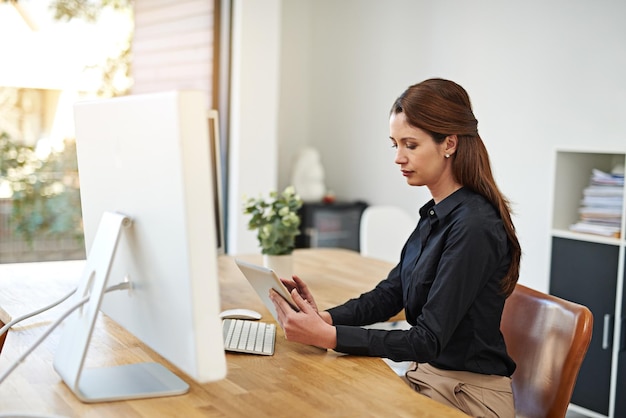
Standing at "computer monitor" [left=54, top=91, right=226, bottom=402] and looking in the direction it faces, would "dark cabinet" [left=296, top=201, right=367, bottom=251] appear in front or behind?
in front

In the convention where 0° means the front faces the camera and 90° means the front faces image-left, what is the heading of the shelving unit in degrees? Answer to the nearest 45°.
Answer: approximately 45°

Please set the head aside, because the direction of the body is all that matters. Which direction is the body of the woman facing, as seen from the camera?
to the viewer's left

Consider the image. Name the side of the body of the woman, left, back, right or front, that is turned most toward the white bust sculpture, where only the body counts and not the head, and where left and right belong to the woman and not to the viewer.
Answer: right

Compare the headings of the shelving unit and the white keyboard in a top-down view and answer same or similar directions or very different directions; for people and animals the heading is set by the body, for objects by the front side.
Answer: very different directions

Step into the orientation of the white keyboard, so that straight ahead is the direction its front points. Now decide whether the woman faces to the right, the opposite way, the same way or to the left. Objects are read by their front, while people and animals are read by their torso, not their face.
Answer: the opposite way

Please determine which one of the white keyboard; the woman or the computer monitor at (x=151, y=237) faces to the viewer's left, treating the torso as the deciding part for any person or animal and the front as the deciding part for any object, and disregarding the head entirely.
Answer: the woman

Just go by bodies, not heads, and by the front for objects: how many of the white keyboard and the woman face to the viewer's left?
1

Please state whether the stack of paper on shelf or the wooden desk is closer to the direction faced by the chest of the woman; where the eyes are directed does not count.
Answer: the wooden desk

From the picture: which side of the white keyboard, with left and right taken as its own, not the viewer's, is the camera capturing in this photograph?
right

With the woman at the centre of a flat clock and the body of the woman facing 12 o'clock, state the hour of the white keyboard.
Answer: The white keyboard is roughly at 12 o'clock from the woman.

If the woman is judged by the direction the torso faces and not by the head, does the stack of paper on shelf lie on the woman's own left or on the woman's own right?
on the woman's own right

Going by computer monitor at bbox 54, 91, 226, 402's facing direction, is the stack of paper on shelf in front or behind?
in front

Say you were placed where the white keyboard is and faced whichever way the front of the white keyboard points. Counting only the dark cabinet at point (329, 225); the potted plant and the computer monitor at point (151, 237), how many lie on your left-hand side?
2

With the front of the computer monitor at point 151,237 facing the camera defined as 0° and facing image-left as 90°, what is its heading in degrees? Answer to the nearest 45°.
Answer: approximately 225°

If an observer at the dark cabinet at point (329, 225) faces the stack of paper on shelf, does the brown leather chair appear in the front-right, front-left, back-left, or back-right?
front-right
